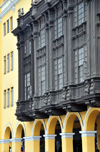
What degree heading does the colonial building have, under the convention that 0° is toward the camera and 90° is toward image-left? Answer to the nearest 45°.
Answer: approximately 45°
